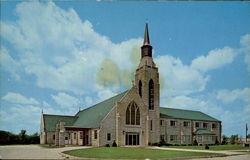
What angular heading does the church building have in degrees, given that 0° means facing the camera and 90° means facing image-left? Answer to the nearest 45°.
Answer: approximately 315°
